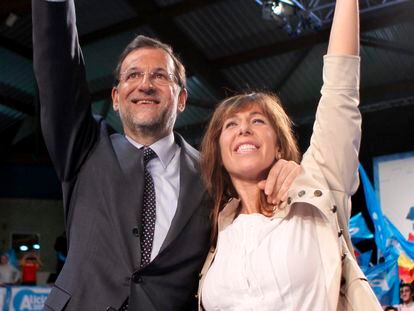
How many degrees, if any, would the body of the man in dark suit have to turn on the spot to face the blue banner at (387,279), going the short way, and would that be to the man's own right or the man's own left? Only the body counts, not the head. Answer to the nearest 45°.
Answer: approximately 135° to the man's own left

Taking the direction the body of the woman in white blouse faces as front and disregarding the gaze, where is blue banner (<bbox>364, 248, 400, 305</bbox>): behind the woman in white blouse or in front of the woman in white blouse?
behind

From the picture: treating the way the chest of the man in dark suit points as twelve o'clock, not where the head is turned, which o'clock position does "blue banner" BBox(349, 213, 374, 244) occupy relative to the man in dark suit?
The blue banner is roughly at 7 o'clock from the man in dark suit.

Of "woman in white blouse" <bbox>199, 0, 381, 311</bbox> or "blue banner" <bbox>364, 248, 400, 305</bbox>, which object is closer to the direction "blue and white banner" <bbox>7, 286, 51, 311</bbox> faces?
the woman in white blouse

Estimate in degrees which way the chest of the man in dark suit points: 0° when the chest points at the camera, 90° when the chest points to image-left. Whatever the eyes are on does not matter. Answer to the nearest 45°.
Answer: approximately 0°
